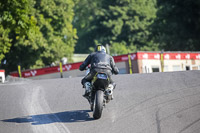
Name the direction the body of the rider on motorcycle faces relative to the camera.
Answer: away from the camera

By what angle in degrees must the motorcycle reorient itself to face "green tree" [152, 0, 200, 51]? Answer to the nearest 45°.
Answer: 0° — it already faces it

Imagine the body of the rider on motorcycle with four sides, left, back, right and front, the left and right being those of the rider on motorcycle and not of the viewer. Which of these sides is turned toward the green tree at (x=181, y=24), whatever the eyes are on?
front

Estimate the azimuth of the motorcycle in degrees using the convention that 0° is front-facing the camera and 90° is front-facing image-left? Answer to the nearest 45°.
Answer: approximately 180°

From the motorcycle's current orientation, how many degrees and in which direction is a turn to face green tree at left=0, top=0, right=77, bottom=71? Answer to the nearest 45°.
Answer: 0° — it already faces it
